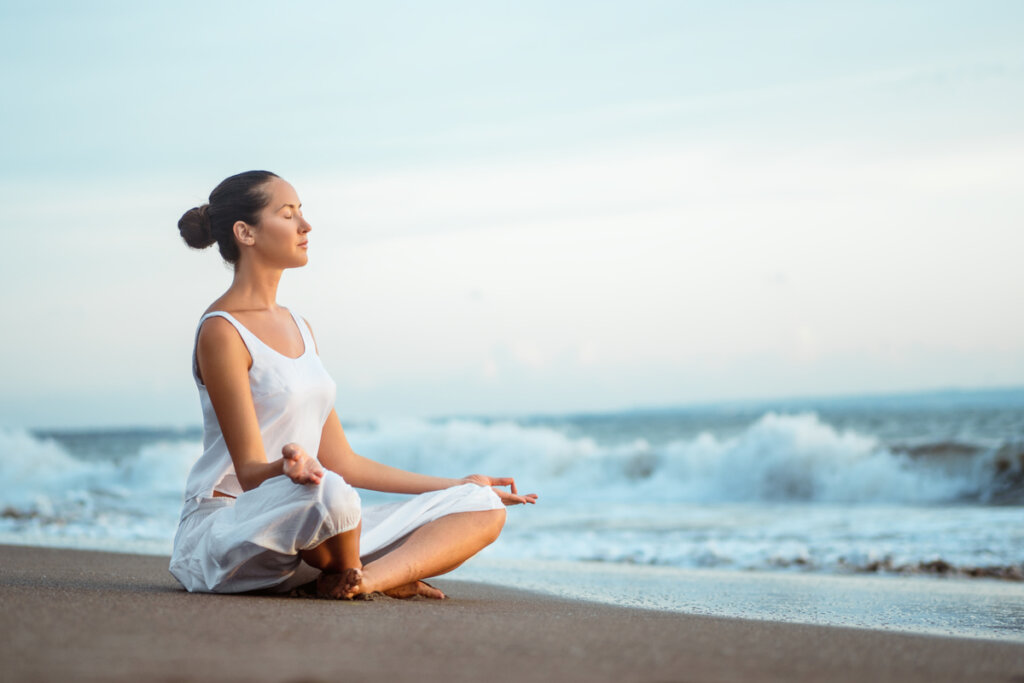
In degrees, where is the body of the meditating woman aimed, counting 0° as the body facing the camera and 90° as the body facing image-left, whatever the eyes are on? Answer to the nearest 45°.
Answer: approximately 315°

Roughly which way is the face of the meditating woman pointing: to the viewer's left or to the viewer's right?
to the viewer's right
